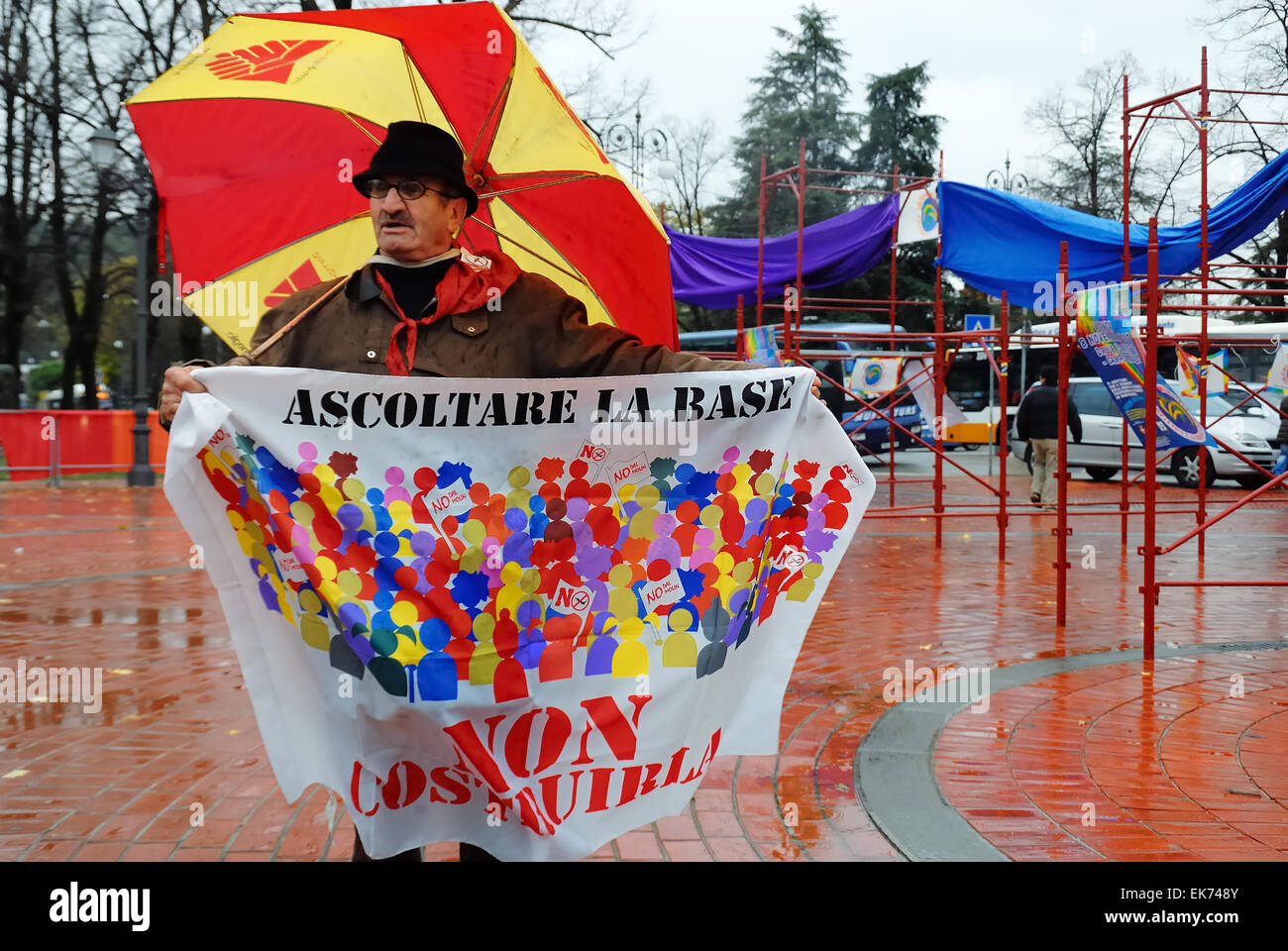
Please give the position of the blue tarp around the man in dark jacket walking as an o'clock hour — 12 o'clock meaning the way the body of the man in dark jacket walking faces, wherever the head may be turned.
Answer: The blue tarp is roughly at 6 o'clock from the man in dark jacket walking.

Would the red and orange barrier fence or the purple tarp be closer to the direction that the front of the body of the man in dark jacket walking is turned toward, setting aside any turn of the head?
the red and orange barrier fence

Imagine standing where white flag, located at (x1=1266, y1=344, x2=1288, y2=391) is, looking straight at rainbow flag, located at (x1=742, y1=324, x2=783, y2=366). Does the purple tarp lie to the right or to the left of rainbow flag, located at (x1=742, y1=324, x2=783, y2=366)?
right

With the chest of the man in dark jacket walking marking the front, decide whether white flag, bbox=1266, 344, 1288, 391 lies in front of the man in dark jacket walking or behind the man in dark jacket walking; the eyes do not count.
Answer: behind

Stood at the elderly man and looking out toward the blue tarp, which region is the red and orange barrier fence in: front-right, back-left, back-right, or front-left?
front-left

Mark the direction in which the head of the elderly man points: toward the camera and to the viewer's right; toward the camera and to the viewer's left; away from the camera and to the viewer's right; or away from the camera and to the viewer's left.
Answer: toward the camera and to the viewer's left
